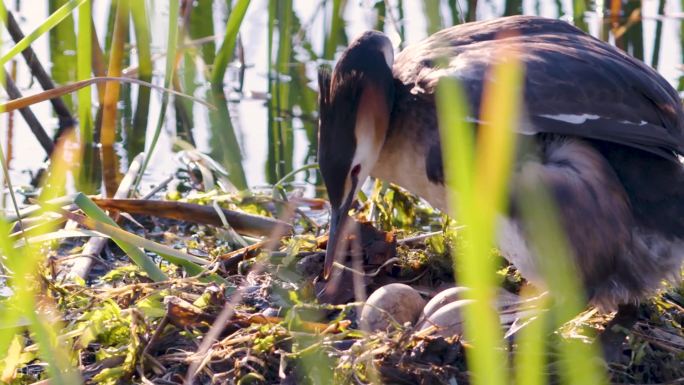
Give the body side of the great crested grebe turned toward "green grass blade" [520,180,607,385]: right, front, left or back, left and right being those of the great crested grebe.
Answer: left

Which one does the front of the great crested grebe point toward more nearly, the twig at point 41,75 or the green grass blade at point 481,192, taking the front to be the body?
the twig

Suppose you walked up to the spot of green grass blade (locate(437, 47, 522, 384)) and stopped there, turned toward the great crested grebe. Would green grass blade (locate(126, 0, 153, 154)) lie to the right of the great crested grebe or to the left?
left

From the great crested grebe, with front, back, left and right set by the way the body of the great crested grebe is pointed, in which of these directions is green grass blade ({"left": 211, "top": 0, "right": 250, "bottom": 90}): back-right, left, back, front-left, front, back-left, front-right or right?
front-right

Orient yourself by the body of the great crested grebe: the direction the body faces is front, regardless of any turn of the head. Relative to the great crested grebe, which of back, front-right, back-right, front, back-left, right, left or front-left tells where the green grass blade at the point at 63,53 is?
front-right

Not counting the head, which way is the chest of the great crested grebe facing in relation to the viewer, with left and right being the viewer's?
facing to the left of the viewer

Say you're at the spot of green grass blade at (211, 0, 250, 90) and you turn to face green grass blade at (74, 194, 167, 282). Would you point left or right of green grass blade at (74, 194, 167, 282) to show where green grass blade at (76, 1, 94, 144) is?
right

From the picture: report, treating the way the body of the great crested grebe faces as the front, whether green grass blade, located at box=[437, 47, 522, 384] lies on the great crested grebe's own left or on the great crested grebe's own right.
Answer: on the great crested grebe's own left

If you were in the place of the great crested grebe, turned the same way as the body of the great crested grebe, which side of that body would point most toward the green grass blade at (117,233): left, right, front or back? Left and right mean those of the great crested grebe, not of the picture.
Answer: front

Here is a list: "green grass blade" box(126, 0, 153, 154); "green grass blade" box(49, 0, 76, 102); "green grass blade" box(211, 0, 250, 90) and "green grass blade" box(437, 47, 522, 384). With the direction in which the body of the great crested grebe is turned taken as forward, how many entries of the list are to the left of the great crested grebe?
1
